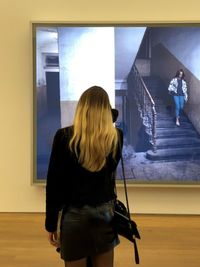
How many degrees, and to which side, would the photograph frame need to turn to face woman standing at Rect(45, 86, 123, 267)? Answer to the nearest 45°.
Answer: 0° — it already faces them

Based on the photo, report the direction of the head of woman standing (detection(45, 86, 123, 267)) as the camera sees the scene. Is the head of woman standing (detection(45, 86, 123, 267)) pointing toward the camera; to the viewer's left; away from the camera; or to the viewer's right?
away from the camera

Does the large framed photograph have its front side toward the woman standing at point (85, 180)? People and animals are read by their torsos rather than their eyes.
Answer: yes

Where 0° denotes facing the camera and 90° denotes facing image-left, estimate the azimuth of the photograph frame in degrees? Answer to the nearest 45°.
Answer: approximately 0°
